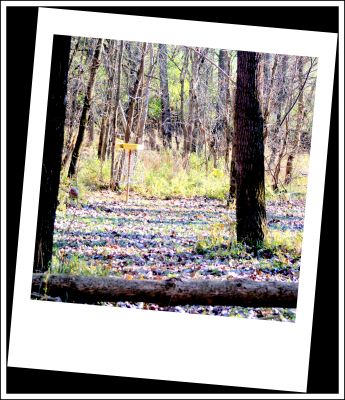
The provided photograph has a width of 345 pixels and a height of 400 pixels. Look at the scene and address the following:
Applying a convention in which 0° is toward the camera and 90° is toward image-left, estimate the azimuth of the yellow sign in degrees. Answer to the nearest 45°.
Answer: approximately 0°
